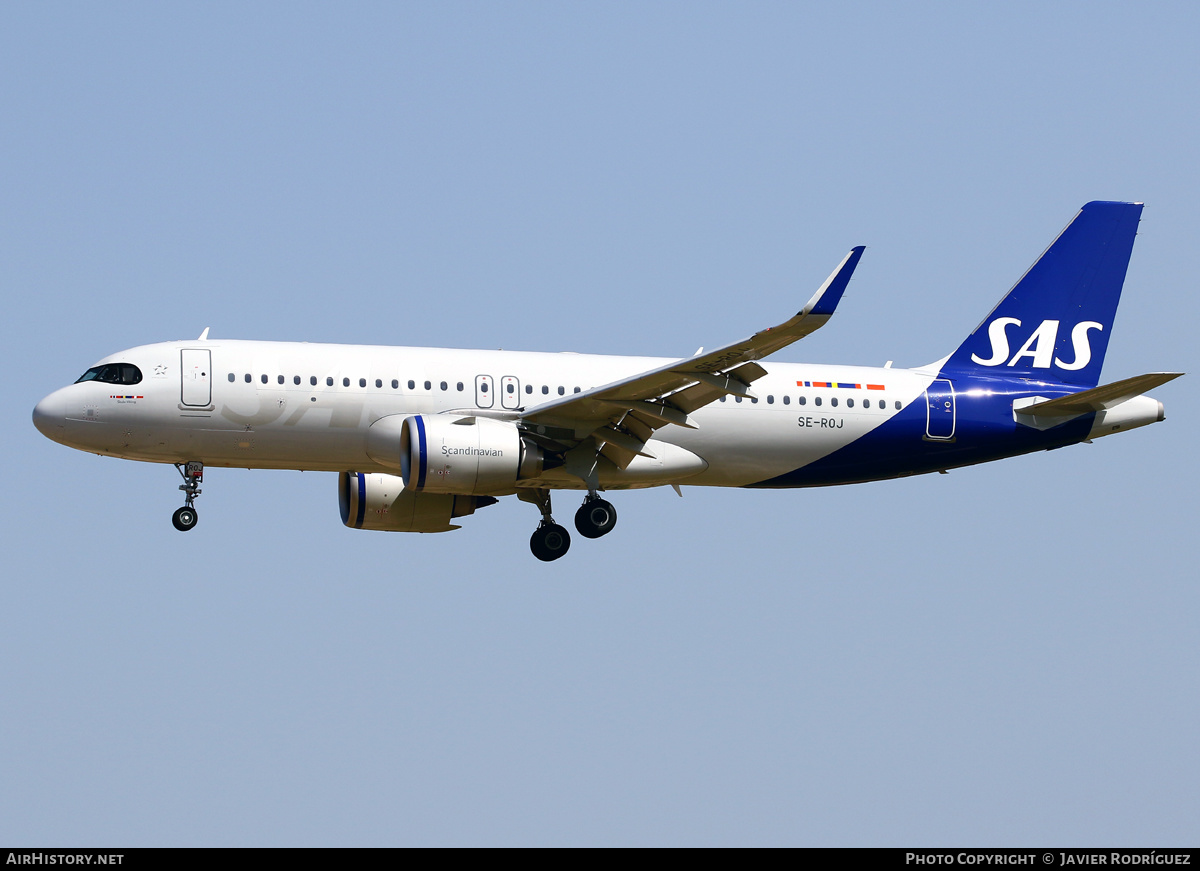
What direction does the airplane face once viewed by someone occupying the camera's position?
facing to the left of the viewer
